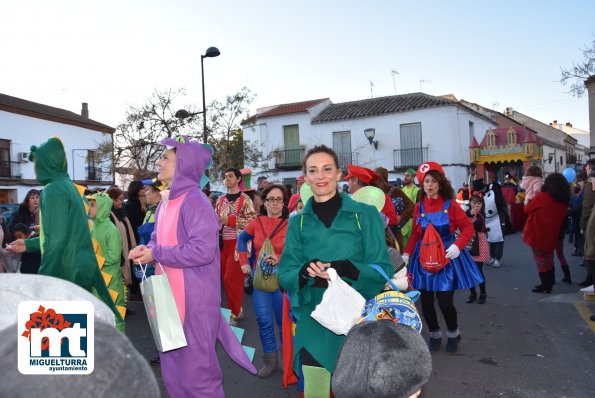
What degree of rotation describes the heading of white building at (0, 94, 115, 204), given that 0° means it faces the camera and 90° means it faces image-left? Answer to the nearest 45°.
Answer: approximately 315°

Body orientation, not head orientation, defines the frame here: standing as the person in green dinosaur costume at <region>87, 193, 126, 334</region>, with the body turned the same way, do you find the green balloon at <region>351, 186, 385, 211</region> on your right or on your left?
on your left

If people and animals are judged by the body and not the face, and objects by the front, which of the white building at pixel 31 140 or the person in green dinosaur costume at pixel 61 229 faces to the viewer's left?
the person in green dinosaur costume

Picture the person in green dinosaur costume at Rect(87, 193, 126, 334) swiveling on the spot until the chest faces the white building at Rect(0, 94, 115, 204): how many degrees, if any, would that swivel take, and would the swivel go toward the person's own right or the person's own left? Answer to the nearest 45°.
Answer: approximately 90° to the person's own right

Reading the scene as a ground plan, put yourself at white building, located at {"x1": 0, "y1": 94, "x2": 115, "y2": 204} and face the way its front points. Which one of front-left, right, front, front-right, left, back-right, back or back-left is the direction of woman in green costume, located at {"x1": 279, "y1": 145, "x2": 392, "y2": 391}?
front-right

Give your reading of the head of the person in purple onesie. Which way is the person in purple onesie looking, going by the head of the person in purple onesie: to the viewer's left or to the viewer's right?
to the viewer's left

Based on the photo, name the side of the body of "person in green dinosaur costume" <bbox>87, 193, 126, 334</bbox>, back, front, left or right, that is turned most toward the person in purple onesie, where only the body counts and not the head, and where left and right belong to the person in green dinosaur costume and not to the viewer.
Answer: left

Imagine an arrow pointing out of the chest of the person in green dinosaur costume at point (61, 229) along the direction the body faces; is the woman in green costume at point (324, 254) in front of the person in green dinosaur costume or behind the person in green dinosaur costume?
behind

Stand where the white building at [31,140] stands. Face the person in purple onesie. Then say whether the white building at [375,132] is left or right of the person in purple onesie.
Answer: left

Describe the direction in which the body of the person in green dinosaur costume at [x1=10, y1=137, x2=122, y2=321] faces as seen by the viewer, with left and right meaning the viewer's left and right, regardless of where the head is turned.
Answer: facing to the left of the viewer
